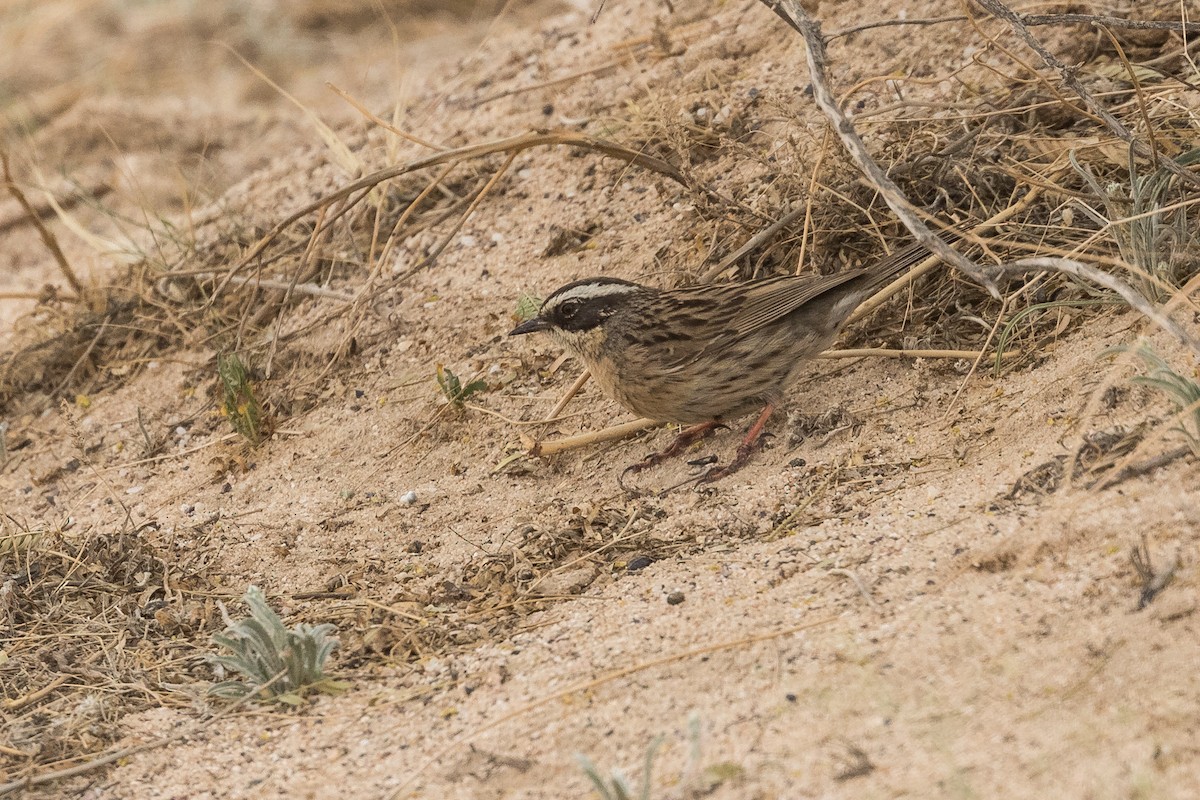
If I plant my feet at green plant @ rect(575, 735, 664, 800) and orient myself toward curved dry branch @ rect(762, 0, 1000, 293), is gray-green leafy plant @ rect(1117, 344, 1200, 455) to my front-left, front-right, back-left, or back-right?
front-right

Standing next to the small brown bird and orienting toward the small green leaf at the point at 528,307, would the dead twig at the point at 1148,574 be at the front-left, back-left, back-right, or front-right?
back-left

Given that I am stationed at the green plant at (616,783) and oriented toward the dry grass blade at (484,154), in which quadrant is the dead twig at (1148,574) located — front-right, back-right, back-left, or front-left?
front-right

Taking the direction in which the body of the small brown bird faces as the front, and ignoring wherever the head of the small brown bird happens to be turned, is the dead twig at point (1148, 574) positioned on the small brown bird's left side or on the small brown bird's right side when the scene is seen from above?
on the small brown bird's left side

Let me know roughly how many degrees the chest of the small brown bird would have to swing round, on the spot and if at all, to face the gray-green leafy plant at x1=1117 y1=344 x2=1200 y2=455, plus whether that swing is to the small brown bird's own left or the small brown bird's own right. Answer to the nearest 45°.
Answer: approximately 135° to the small brown bird's own left

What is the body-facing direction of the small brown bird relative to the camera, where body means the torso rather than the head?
to the viewer's left

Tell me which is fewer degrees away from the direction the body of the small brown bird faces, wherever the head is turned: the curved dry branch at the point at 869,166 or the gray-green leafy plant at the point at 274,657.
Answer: the gray-green leafy plant

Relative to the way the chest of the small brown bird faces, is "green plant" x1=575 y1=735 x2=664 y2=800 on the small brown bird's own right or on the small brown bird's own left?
on the small brown bird's own left

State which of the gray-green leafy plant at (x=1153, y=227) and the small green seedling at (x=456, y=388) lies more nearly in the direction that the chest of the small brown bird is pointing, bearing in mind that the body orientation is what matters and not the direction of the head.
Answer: the small green seedling

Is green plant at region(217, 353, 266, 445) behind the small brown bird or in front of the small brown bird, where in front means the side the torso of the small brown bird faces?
in front
